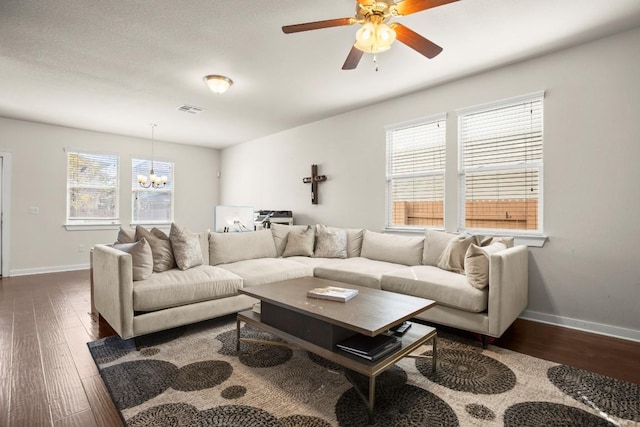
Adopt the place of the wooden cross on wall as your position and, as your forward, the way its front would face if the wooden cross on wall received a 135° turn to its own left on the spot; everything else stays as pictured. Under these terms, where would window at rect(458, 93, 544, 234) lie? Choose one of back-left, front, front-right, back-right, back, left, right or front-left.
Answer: front-right

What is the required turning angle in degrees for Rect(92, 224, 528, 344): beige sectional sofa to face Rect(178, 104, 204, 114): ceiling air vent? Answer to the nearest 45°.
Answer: approximately 135° to its right

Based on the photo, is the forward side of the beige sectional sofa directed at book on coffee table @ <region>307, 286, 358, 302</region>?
yes

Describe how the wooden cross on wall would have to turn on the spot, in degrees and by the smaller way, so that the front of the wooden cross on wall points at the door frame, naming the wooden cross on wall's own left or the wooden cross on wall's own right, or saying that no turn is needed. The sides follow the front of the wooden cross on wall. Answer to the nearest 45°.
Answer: approximately 45° to the wooden cross on wall's own right

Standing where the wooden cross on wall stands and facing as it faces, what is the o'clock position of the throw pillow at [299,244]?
The throw pillow is roughly at 11 o'clock from the wooden cross on wall.

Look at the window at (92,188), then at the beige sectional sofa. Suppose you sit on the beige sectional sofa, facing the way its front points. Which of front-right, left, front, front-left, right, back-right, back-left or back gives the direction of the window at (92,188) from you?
back-right

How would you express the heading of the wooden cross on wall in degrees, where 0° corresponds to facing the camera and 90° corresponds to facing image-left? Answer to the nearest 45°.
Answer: approximately 45°
